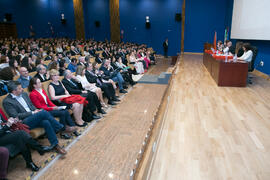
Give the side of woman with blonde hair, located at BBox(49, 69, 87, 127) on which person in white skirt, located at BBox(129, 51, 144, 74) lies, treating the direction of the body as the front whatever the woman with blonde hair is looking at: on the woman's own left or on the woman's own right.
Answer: on the woman's own left

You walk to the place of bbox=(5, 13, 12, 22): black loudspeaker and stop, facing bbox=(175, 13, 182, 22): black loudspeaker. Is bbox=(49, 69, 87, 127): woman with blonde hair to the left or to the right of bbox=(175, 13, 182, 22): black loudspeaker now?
right

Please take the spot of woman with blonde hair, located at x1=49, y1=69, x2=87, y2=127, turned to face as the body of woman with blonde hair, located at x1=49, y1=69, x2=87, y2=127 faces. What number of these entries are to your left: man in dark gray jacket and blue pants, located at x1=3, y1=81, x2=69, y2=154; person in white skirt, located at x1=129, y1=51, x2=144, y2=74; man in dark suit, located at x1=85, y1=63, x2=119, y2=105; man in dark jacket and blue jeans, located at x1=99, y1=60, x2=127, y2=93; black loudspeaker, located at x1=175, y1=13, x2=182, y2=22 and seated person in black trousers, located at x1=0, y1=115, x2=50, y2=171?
4

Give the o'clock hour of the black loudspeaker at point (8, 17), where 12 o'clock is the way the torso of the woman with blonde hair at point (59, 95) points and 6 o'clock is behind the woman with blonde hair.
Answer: The black loudspeaker is roughly at 7 o'clock from the woman with blonde hair.

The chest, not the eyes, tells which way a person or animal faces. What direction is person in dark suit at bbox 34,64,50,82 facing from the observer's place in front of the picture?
facing the viewer and to the right of the viewer

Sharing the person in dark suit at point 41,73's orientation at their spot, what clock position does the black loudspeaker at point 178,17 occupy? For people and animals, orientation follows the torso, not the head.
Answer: The black loudspeaker is roughly at 9 o'clock from the person in dark suit.

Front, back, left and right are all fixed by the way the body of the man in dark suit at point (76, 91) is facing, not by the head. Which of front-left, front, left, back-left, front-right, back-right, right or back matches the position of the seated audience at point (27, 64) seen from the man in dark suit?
back

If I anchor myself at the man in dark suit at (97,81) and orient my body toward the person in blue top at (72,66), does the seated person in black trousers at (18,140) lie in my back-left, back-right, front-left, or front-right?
back-left

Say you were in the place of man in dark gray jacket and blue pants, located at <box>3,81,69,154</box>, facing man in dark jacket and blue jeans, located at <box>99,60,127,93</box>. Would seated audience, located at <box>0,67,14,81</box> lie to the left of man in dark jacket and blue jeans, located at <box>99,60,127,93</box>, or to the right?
left

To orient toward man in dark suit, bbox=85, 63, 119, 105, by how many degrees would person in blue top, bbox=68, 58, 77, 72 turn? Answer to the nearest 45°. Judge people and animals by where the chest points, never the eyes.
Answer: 0° — they already face them

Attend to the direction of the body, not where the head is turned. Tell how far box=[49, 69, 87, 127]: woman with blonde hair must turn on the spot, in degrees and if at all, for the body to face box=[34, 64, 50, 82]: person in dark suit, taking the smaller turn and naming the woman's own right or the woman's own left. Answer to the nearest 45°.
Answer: approximately 180°

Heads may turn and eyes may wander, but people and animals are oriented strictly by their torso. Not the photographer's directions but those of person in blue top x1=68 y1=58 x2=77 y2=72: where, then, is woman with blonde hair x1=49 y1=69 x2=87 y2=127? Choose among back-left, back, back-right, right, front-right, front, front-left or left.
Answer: front-right

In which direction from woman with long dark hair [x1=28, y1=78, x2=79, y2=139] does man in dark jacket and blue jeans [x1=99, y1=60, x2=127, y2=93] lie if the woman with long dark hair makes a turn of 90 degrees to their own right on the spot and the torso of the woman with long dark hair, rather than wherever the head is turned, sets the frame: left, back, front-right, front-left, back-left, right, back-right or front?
back

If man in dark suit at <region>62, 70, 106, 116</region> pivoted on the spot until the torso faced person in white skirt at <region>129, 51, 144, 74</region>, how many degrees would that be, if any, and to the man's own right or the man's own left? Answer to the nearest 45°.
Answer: approximately 90° to the man's own left
